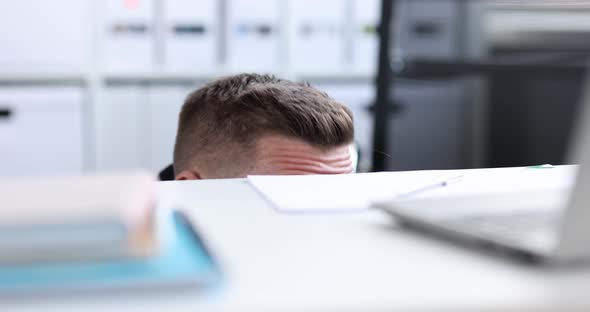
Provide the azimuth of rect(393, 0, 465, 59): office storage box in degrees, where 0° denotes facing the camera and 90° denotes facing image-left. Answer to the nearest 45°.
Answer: approximately 0°

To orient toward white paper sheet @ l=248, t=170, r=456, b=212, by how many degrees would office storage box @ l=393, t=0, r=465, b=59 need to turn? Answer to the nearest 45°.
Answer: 0° — it already faces it

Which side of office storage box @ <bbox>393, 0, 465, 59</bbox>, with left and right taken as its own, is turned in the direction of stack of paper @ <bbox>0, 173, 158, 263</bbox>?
front

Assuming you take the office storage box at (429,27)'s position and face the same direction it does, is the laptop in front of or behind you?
in front

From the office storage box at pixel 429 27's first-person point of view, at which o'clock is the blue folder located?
The blue folder is roughly at 12 o'clock from the office storage box.

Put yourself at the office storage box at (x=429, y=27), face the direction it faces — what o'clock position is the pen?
The pen is roughly at 12 o'clock from the office storage box.

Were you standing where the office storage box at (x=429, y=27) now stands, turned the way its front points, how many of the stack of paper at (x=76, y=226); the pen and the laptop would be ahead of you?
3
